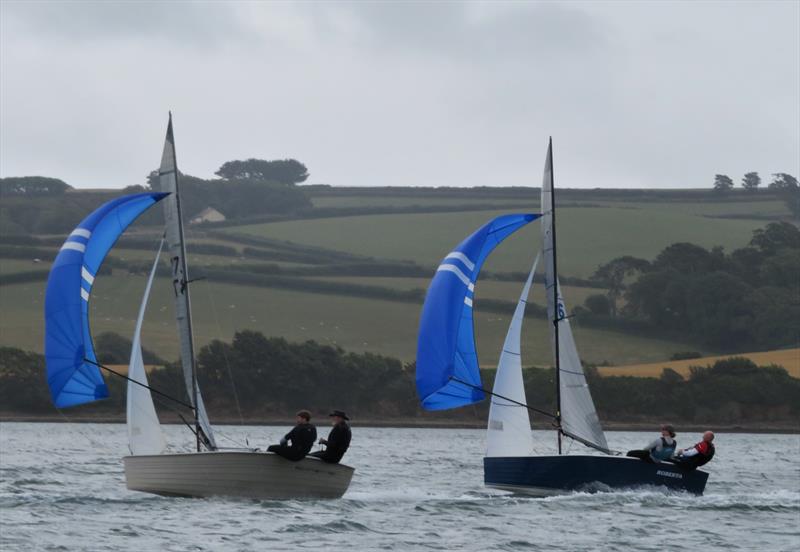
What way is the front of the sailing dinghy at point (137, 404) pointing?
to the viewer's left

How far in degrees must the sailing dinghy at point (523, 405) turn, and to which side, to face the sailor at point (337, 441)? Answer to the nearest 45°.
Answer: approximately 45° to its left

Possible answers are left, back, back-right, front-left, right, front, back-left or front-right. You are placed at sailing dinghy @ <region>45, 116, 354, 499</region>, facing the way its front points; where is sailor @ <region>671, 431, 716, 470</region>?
back

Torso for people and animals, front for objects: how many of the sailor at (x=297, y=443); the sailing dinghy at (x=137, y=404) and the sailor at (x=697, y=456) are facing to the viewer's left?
3

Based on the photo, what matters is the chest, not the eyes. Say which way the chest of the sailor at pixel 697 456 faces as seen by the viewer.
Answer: to the viewer's left

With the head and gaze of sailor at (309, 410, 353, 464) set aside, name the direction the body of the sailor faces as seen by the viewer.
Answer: to the viewer's left

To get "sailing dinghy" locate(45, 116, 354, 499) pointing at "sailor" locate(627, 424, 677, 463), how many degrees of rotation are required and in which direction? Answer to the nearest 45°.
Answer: approximately 180°

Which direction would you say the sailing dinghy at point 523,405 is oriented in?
to the viewer's left

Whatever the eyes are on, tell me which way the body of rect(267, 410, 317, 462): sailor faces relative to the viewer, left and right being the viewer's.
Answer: facing to the left of the viewer

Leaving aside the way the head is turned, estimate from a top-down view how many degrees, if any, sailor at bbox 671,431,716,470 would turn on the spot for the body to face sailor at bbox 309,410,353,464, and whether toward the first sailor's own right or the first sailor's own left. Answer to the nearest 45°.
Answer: approximately 45° to the first sailor's own left
